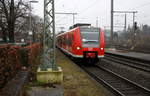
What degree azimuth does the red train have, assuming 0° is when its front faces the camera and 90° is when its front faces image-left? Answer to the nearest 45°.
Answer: approximately 315°

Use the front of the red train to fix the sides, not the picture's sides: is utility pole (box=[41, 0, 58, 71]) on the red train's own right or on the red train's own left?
on the red train's own right

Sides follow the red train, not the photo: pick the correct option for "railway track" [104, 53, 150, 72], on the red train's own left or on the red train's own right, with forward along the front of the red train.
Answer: on the red train's own left

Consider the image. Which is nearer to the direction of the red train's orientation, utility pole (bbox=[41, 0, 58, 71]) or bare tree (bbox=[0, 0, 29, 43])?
the utility pole
